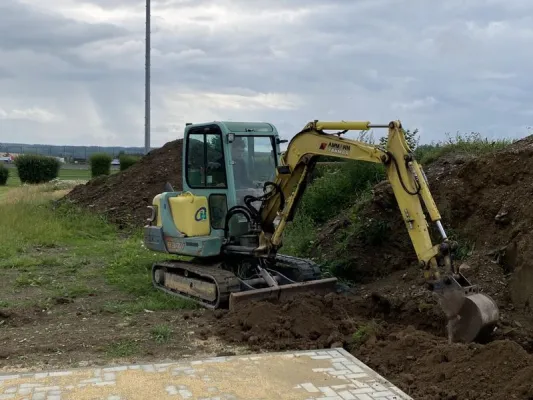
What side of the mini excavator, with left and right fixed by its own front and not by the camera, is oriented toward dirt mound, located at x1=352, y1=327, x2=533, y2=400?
front

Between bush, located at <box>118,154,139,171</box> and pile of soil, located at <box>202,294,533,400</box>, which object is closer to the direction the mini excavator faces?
the pile of soil

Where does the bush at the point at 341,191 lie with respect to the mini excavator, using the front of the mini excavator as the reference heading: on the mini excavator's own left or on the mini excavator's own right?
on the mini excavator's own left

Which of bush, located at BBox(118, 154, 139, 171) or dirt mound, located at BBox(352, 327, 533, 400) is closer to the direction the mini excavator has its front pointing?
the dirt mound

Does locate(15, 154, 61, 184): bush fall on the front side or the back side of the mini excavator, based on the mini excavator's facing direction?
on the back side

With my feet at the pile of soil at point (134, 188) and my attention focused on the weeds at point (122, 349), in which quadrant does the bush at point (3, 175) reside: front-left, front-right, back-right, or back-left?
back-right

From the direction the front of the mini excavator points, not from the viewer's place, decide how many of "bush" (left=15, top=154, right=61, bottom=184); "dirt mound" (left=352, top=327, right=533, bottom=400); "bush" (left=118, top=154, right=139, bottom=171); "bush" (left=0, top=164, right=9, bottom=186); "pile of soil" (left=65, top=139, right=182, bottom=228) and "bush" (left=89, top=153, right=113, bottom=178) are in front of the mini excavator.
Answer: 1

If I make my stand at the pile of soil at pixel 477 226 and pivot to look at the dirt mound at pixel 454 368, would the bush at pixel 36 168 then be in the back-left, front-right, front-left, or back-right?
back-right

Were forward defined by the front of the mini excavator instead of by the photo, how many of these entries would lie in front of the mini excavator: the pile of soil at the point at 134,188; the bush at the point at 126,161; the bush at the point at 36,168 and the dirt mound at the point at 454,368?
1

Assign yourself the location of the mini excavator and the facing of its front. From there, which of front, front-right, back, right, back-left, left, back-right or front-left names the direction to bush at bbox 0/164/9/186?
back

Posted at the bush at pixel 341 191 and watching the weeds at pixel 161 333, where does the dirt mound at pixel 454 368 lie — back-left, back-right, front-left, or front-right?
front-left

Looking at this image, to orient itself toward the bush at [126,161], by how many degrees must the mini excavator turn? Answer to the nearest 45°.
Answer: approximately 135° to its left

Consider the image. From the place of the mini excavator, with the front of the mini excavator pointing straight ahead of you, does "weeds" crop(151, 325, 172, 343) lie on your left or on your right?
on your right

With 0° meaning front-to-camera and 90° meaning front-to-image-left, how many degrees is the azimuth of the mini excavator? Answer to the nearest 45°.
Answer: approximately 315°

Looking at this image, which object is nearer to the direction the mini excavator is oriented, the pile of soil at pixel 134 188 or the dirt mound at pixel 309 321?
the dirt mound

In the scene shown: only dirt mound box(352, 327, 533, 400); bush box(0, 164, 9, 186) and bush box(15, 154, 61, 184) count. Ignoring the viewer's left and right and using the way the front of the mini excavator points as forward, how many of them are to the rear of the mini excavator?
2

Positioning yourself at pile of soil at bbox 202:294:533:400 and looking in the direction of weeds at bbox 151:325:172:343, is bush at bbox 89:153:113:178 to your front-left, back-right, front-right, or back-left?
front-right
